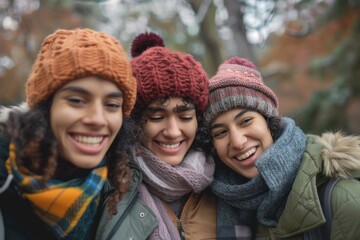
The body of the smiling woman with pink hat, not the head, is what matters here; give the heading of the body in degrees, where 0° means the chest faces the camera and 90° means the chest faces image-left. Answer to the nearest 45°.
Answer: approximately 45°

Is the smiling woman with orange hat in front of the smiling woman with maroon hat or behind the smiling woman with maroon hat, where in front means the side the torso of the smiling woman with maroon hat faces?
in front

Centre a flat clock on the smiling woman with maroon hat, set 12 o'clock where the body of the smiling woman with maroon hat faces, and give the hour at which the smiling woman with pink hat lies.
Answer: The smiling woman with pink hat is roughly at 9 o'clock from the smiling woman with maroon hat.

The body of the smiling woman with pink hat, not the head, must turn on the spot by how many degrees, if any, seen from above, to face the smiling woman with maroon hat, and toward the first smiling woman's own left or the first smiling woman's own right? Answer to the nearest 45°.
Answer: approximately 45° to the first smiling woman's own right

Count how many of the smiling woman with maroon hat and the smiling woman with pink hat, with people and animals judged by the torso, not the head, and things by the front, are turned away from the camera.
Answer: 0

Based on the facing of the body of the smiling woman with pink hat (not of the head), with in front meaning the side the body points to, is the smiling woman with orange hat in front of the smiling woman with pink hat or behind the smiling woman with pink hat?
in front
